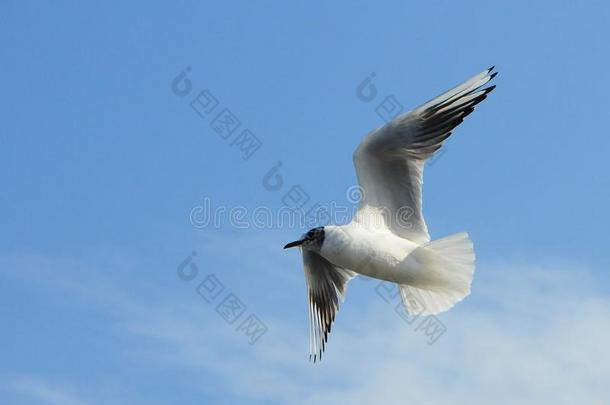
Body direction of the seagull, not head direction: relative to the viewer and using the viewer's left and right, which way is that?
facing to the left of the viewer
